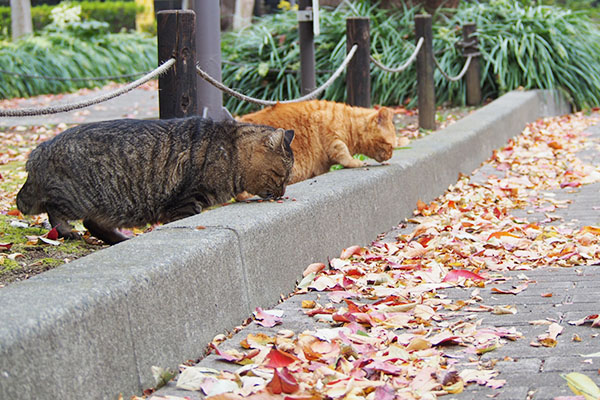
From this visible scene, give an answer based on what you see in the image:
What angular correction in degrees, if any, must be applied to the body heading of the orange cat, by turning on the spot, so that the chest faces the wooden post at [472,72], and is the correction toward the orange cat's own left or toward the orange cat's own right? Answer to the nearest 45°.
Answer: approximately 90° to the orange cat's own left

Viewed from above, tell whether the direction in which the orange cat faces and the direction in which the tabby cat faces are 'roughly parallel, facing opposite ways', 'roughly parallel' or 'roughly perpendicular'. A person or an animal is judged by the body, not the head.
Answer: roughly parallel

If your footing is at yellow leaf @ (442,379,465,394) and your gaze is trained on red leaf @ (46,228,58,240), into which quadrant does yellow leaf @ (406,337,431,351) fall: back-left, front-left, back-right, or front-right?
front-right

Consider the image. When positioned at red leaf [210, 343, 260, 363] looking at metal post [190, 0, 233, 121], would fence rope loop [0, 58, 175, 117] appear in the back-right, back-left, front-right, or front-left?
front-left

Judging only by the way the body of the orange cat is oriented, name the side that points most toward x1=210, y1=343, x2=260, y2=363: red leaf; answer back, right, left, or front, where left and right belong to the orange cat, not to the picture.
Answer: right

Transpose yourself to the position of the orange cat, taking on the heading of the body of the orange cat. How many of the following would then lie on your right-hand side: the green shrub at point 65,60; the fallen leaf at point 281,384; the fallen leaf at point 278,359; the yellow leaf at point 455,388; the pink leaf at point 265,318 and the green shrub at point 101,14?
4

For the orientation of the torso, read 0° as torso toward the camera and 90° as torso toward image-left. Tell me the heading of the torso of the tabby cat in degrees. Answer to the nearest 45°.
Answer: approximately 270°

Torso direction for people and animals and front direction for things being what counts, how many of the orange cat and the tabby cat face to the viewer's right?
2

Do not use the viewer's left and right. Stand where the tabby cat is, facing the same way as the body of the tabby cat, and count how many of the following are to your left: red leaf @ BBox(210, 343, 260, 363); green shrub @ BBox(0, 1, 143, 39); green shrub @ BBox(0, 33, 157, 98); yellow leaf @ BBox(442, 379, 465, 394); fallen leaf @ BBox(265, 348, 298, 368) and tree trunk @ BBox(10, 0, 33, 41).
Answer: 3

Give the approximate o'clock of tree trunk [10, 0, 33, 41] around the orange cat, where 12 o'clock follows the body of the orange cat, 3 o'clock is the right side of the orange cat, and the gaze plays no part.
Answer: The tree trunk is roughly at 8 o'clock from the orange cat.

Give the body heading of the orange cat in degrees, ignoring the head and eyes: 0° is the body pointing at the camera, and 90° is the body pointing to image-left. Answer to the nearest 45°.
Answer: approximately 270°

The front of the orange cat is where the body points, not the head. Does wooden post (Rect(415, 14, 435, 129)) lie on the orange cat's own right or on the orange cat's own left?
on the orange cat's own left

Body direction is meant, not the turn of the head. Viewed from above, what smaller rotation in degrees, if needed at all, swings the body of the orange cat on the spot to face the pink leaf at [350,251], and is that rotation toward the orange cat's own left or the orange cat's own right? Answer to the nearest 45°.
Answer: approximately 90° to the orange cat's own right

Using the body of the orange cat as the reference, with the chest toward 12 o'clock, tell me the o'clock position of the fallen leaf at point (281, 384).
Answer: The fallen leaf is roughly at 3 o'clock from the orange cat.
